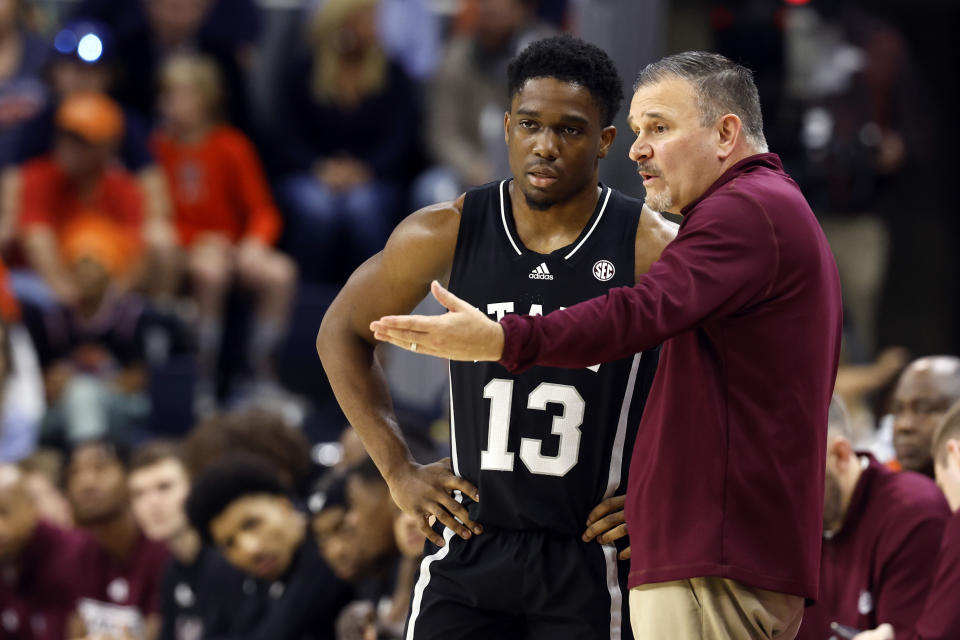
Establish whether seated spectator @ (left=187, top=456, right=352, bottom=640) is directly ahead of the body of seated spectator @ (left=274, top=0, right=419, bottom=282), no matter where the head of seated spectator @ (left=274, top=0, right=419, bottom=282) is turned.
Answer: yes

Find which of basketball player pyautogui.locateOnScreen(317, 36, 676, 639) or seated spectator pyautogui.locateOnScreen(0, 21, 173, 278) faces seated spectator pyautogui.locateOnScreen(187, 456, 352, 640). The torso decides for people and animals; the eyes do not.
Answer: seated spectator pyautogui.locateOnScreen(0, 21, 173, 278)

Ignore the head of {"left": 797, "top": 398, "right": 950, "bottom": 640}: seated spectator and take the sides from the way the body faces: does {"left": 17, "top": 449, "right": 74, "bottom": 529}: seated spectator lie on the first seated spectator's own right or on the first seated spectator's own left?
on the first seated spectator's own right

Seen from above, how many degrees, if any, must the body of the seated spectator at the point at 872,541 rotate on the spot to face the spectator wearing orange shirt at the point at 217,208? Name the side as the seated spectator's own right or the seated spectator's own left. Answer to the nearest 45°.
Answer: approximately 90° to the seated spectator's own right

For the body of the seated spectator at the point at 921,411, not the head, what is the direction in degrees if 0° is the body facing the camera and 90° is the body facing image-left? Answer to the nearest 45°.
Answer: approximately 45°

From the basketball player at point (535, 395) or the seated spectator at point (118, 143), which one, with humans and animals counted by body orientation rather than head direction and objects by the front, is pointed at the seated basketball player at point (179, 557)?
the seated spectator at point (118, 143)

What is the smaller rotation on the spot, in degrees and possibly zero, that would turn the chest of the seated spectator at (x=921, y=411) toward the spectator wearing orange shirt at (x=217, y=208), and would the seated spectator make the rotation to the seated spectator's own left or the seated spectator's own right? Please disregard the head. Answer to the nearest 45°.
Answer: approximately 90° to the seated spectator's own right

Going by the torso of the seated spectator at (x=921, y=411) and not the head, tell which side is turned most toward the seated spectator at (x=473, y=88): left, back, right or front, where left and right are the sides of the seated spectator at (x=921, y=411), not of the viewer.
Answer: right

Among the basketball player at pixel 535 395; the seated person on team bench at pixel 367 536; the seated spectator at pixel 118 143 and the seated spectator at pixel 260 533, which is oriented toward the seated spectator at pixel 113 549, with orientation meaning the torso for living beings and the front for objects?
the seated spectator at pixel 118 143
